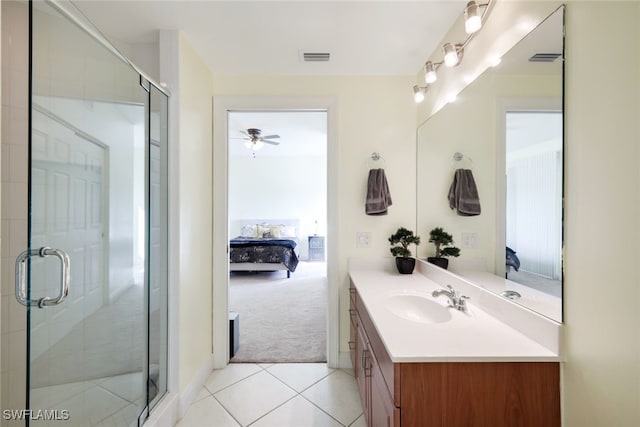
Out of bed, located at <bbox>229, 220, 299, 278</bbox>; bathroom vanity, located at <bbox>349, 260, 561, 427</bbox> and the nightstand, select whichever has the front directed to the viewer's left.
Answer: the bathroom vanity

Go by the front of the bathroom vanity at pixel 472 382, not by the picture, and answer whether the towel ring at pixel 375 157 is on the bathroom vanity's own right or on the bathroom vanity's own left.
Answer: on the bathroom vanity's own right

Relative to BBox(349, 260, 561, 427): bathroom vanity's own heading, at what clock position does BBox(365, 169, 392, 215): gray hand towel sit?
The gray hand towel is roughly at 2 o'clock from the bathroom vanity.

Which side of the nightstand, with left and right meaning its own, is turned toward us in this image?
front

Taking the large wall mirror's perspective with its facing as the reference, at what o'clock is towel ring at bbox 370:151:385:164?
The towel ring is roughly at 1 o'clock from the large wall mirror.

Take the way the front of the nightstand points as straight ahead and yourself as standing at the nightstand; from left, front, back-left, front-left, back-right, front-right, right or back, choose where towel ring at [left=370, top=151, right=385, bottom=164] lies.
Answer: front

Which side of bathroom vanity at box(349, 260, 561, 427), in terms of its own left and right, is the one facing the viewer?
left

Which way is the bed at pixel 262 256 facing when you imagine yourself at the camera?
facing the viewer

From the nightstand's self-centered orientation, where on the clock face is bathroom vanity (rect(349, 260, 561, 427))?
The bathroom vanity is roughly at 12 o'clock from the nightstand.

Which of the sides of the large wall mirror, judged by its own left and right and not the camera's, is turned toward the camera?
left

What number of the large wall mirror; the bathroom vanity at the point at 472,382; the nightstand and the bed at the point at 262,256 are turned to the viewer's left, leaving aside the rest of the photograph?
2

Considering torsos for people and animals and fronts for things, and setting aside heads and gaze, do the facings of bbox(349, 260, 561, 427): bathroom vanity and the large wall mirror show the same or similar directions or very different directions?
same or similar directions

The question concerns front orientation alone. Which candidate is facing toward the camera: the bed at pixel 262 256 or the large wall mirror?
the bed
